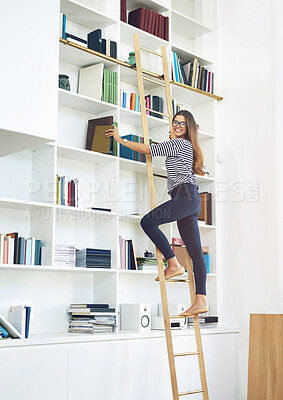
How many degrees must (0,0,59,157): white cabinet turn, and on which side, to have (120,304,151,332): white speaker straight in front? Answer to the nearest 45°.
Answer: approximately 135° to its left

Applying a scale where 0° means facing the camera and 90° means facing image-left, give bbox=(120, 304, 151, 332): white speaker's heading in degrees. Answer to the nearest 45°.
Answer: approximately 315°

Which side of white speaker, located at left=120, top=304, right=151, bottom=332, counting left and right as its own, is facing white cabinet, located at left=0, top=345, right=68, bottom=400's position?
right

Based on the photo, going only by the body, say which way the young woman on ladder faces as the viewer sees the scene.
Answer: to the viewer's left

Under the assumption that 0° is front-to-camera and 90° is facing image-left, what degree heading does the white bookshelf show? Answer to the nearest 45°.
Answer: approximately 315°

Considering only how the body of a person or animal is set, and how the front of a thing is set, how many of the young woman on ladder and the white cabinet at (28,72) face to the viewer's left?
1

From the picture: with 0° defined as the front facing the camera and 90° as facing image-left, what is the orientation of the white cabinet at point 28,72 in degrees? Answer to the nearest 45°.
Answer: approximately 315°
